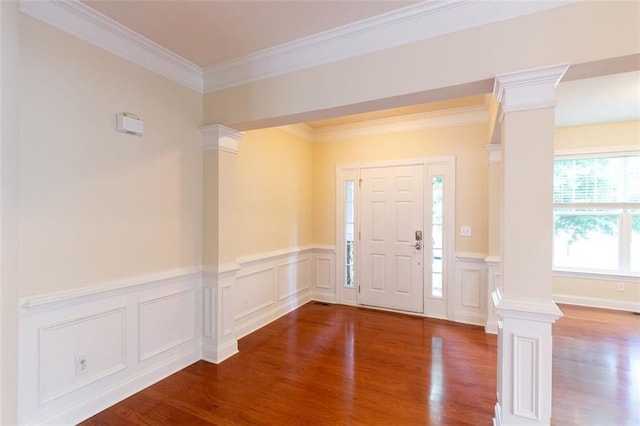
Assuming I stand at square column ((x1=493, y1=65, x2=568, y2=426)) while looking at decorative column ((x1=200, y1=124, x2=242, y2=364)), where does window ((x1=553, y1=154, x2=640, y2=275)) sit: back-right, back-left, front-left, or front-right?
back-right

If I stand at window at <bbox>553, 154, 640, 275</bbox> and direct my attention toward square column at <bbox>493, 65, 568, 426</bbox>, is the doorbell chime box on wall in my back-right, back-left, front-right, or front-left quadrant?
front-right

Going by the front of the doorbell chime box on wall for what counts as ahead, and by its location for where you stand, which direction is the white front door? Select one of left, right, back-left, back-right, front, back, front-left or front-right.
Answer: front-left

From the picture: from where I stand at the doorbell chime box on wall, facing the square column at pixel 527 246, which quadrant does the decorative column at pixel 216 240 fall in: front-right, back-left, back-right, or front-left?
front-left

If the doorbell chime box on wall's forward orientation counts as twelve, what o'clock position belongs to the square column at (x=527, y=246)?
The square column is roughly at 12 o'clock from the doorbell chime box on wall.

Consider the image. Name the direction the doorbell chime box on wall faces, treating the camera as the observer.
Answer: facing the viewer and to the right of the viewer

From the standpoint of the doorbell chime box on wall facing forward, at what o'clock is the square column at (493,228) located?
The square column is roughly at 11 o'clock from the doorbell chime box on wall.

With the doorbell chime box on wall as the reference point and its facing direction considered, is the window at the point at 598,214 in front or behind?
in front
